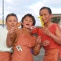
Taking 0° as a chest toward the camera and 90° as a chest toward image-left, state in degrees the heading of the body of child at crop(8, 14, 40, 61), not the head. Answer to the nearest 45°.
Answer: approximately 0°

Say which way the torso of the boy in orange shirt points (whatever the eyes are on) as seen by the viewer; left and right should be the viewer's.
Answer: facing the viewer and to the left of the viewer

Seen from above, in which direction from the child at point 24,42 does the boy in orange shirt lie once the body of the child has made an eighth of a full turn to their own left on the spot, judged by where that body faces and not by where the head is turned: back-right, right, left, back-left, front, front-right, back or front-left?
front-left

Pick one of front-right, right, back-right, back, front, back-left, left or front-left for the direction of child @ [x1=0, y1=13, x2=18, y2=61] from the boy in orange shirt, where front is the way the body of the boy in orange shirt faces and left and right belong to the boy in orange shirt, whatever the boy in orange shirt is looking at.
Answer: front-right

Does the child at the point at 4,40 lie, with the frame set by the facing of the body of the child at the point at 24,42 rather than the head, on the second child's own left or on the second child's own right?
on the second child's own right
